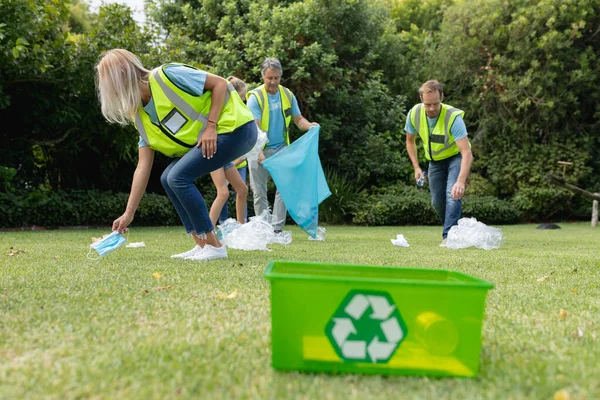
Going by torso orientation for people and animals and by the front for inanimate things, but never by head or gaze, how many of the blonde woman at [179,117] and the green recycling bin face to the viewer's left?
1

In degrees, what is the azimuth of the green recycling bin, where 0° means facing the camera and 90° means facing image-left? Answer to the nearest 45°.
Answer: approximately 0°

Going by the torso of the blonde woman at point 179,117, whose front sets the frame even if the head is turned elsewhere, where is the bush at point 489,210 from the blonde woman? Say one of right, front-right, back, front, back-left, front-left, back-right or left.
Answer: back-right

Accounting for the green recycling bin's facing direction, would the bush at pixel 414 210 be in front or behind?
behind

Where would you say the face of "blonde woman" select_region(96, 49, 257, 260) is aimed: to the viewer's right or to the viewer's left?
to the viewer's left

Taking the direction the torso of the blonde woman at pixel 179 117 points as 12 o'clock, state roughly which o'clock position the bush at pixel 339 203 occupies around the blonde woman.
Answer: The bush is roughly at 4 o'clock from the blonde woman.

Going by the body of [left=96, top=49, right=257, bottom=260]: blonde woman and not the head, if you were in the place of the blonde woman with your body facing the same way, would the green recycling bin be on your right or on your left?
on your left

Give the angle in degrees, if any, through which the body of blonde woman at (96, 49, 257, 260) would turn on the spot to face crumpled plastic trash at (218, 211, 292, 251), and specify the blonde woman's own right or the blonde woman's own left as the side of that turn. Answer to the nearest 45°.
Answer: approximately 135° to the blonde woman's own right

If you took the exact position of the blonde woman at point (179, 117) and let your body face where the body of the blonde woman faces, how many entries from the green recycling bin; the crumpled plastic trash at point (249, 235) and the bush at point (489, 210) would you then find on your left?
1

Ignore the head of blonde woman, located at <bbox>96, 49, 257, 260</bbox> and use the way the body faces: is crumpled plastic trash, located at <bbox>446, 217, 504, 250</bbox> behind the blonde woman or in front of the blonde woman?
behind

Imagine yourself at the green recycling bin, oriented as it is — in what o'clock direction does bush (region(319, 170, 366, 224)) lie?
The bush is roughly at 6 o'clock from the green recycling bin.

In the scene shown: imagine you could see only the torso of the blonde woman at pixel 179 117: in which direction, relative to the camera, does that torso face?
to the viewer's left

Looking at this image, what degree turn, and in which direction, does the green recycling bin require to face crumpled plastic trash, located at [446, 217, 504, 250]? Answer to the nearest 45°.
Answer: approximately 180°
